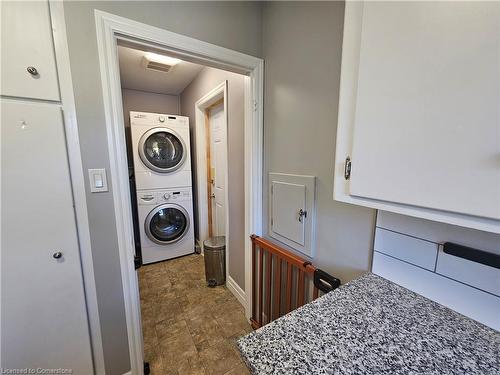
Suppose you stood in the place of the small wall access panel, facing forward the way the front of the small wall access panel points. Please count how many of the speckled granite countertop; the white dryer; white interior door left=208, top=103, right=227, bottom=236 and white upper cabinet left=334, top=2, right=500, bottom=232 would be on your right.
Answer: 2

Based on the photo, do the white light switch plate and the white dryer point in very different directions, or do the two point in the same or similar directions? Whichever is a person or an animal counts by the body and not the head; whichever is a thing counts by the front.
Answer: same or similar directions

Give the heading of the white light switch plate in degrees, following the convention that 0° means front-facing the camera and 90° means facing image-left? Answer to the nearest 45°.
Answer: approximately 0°

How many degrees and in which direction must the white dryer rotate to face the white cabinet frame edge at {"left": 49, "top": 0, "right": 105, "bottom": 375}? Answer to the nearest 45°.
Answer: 0° — it already faces it

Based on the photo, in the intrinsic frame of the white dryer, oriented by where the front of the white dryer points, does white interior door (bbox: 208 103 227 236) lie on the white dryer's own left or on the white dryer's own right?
on the white dryer's own left

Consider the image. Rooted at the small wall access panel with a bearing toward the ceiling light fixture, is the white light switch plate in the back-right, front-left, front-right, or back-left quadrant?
front-left

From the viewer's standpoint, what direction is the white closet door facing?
toward the camera

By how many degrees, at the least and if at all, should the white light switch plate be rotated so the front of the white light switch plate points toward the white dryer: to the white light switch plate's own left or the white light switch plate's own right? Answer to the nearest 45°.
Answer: approximately 135° to the white light switch plate's own left

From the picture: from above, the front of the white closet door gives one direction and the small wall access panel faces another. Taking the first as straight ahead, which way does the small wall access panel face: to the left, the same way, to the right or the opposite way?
to the right

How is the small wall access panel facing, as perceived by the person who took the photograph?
facing the viewer and to the left of the viewer

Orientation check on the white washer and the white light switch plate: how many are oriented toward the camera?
2

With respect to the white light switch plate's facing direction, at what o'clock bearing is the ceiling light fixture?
The ceiling light fixture is roughly at 7 o'clock from the white light switch plate.

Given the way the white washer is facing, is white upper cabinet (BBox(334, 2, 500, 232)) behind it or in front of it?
in front

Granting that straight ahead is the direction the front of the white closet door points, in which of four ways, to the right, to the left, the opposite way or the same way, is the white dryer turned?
the same way

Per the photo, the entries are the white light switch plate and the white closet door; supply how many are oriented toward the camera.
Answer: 2
